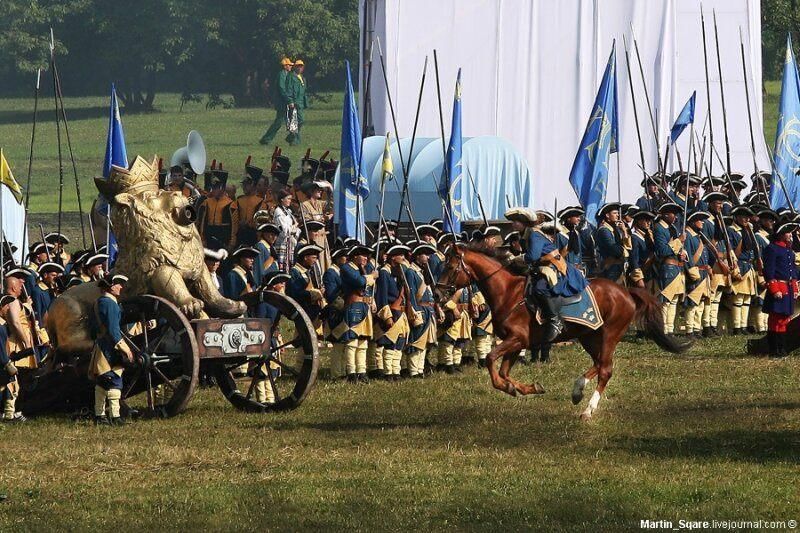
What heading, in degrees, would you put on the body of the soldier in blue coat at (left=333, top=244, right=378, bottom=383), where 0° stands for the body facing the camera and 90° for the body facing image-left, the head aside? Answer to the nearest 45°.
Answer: approximately 315°

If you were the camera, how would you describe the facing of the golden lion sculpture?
facing to the right of the viewer

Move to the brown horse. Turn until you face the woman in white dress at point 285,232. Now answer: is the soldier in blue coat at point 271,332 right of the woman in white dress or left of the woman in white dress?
left

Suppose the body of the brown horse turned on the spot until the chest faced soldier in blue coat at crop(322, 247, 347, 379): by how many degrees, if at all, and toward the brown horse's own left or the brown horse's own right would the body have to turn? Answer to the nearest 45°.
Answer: approximately 45° to the brown horse's own right

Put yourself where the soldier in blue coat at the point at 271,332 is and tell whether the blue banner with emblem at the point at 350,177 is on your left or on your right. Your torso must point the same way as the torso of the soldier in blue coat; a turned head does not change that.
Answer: on your left

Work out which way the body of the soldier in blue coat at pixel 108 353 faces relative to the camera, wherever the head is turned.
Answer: to the viewer's right

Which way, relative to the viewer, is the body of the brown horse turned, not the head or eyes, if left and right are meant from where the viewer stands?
facing to the left of the viewer
